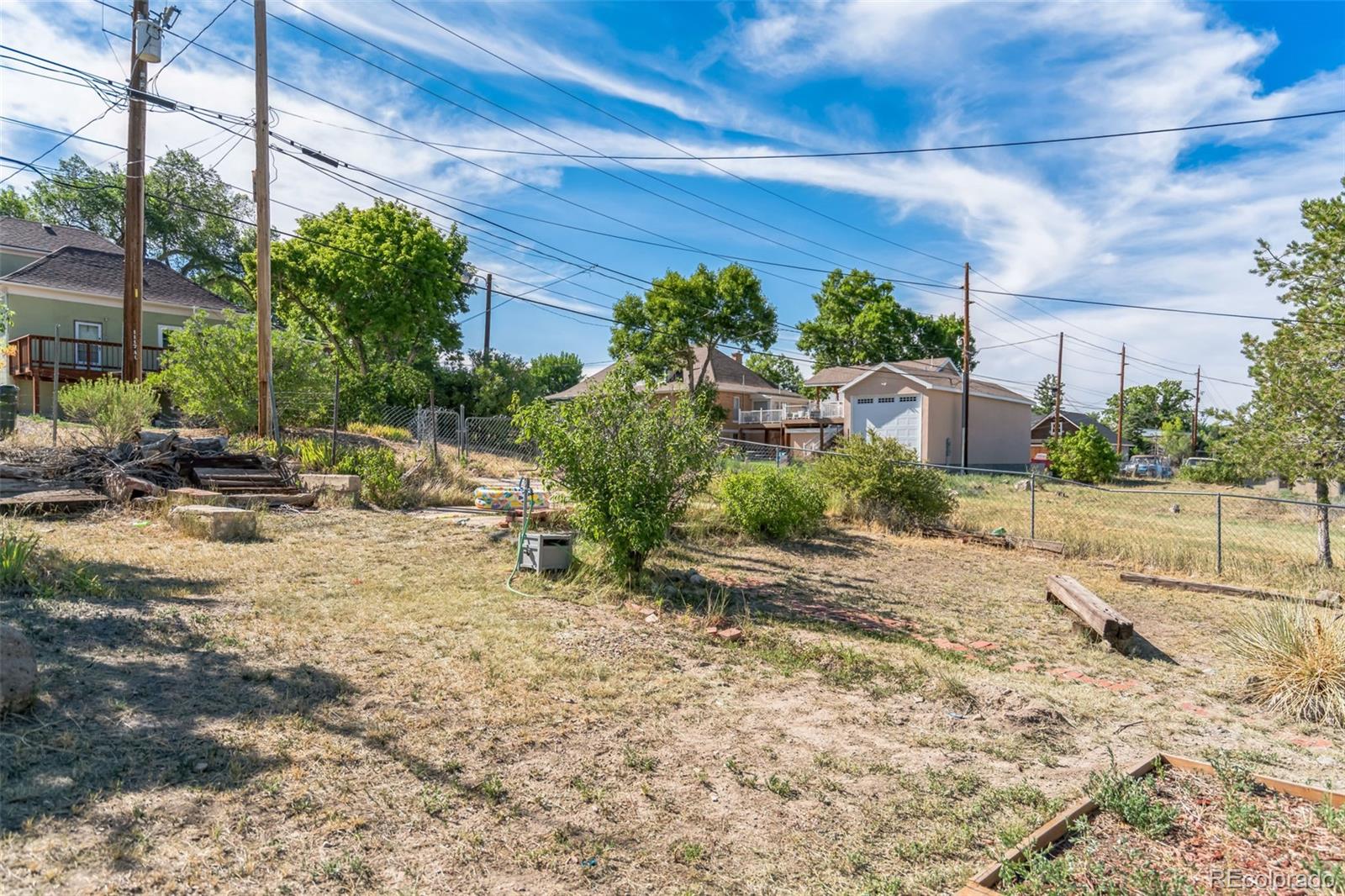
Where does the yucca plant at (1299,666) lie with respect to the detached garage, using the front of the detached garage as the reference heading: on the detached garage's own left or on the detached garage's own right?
on the detached garage's own left

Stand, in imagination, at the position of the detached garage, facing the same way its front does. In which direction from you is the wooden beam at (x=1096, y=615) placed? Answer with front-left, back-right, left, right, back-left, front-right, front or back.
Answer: front-left

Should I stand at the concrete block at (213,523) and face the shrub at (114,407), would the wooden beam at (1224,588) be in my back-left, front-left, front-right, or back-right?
back-right

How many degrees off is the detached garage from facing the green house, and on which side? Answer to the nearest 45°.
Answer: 0° — it already faces it

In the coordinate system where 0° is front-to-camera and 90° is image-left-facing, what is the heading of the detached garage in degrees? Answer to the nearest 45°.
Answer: approximately 45°

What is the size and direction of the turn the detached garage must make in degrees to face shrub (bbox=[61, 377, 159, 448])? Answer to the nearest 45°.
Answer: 0° — it already faces it

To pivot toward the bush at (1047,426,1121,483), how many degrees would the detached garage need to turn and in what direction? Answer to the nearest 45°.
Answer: approximately 90° to its left

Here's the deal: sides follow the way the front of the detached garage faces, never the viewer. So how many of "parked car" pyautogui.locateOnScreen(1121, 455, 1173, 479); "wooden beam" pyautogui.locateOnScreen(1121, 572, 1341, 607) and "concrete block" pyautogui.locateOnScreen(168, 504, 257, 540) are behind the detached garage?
1

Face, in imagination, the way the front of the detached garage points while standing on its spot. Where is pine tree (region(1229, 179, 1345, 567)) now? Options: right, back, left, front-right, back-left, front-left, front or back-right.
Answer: front-left

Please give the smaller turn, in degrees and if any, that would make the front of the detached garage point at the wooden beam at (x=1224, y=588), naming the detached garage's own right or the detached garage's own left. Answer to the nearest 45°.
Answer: approximately 45° to the detached garage's own left
